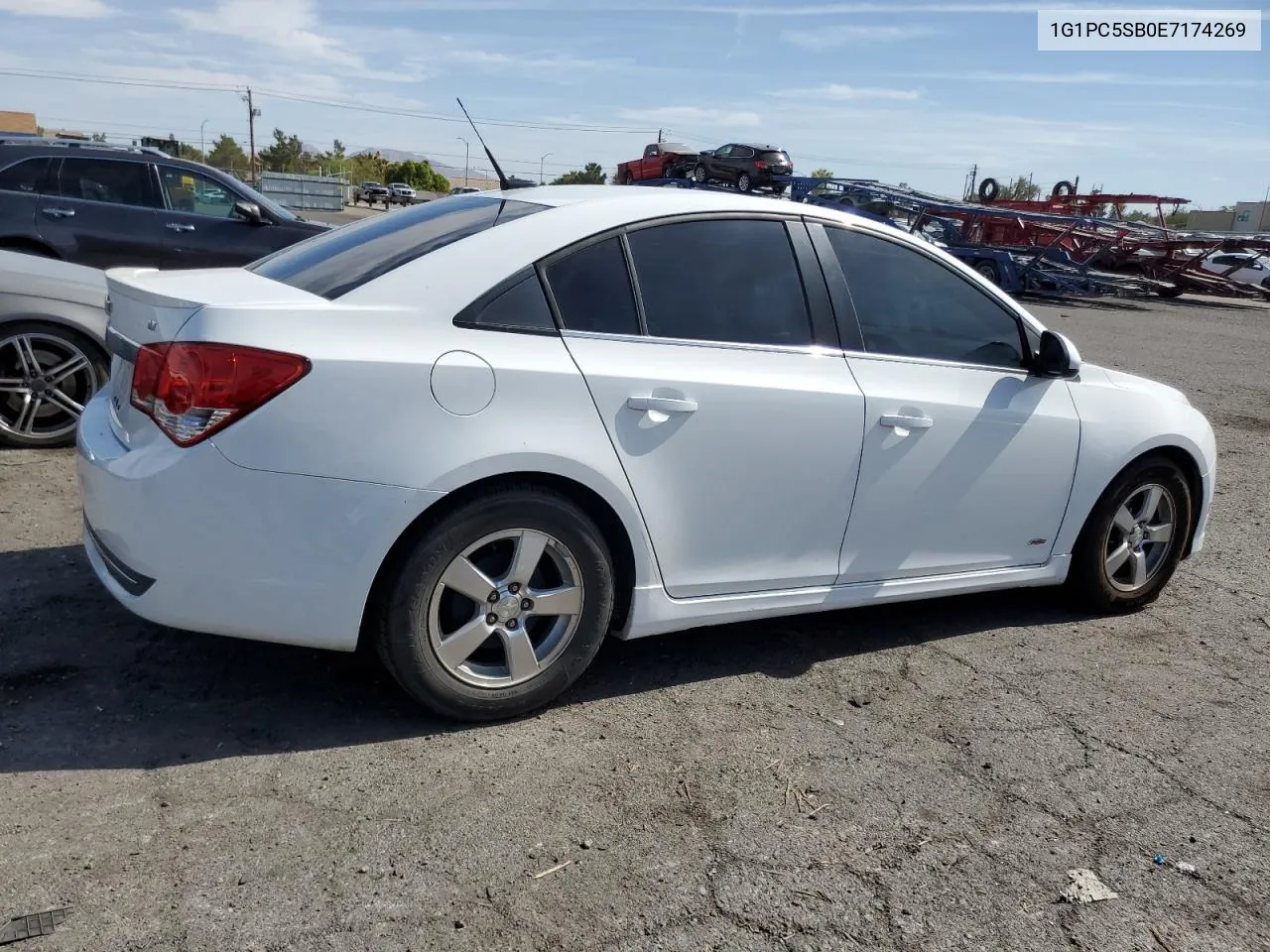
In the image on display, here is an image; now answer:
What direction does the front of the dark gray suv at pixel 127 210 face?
to the viewer's right

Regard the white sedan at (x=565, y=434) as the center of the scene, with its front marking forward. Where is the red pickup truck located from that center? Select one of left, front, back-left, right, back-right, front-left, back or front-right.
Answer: front-left

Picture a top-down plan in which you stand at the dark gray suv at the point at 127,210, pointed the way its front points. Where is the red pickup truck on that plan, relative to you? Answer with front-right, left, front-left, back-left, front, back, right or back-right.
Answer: front-left

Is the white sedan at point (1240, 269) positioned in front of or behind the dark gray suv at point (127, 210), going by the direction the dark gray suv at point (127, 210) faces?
in front

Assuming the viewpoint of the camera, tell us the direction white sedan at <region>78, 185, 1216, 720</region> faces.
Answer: facing away from the viewer and to the right of the viewer

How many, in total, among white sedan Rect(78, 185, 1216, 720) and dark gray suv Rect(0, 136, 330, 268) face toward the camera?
0

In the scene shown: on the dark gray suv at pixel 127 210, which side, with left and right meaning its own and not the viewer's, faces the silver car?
right

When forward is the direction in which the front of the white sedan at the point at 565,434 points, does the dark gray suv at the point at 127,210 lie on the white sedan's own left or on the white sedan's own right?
on the white sedan's own left

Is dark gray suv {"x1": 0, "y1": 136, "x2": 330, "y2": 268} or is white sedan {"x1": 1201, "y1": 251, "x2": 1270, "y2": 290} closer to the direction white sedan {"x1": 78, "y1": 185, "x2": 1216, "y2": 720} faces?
the white sedan

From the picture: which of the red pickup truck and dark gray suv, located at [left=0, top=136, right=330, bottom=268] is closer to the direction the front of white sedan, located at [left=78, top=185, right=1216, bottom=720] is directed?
the red pickup truck
